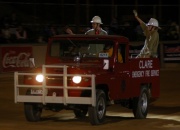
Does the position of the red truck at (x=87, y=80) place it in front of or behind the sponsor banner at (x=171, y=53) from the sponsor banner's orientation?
in front

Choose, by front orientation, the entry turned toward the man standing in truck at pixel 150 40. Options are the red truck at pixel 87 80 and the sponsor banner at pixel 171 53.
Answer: the sponsor banner

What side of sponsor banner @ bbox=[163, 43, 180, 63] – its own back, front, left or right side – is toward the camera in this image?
front

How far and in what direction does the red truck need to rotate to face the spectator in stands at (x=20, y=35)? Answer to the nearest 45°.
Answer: approximately 135° to its right

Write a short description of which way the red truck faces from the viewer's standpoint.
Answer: facing the viewer and to the left of the viewer

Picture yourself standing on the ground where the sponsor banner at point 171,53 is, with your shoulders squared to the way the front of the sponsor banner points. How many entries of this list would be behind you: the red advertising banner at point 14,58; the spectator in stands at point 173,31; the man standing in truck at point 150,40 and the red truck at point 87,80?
1

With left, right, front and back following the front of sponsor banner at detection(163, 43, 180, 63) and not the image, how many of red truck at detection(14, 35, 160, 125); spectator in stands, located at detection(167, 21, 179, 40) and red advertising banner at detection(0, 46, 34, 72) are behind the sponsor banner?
1

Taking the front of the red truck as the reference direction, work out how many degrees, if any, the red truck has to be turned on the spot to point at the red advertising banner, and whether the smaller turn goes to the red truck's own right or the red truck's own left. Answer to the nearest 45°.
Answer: approximately 135° to the red truck's own right

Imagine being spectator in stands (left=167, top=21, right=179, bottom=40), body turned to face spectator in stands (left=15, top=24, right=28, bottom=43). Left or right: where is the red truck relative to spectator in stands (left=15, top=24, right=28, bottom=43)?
left
